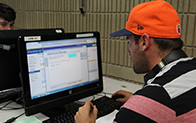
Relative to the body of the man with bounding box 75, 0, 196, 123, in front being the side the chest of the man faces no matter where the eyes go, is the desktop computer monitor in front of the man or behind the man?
in front

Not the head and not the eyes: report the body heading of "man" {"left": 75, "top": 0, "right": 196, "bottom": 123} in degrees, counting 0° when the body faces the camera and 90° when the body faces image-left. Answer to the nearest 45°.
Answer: approximately 135°

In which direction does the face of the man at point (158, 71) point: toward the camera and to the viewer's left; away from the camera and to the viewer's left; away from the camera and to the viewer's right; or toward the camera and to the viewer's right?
away from the camera and to the viewer's left

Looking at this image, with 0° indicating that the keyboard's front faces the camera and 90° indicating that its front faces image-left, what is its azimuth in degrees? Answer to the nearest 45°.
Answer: approximately 315°

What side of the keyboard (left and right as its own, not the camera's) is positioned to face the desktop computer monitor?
back

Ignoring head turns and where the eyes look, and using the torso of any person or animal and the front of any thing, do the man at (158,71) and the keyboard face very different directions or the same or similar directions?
very different directions
